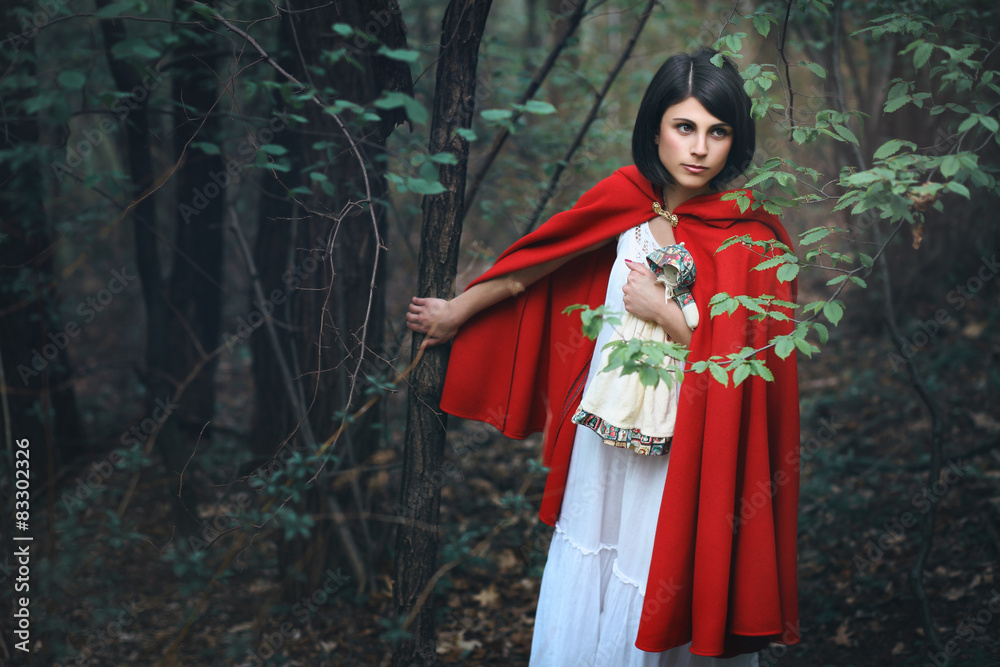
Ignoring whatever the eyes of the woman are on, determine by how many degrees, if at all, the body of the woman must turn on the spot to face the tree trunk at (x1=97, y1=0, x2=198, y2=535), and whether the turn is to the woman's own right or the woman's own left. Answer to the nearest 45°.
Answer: approximately 90° to the woman's own right

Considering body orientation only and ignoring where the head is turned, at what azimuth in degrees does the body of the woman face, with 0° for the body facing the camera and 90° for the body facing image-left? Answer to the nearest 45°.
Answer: approximately 45°

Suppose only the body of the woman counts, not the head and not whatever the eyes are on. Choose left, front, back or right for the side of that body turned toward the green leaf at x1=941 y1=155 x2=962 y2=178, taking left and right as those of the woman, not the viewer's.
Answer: left
